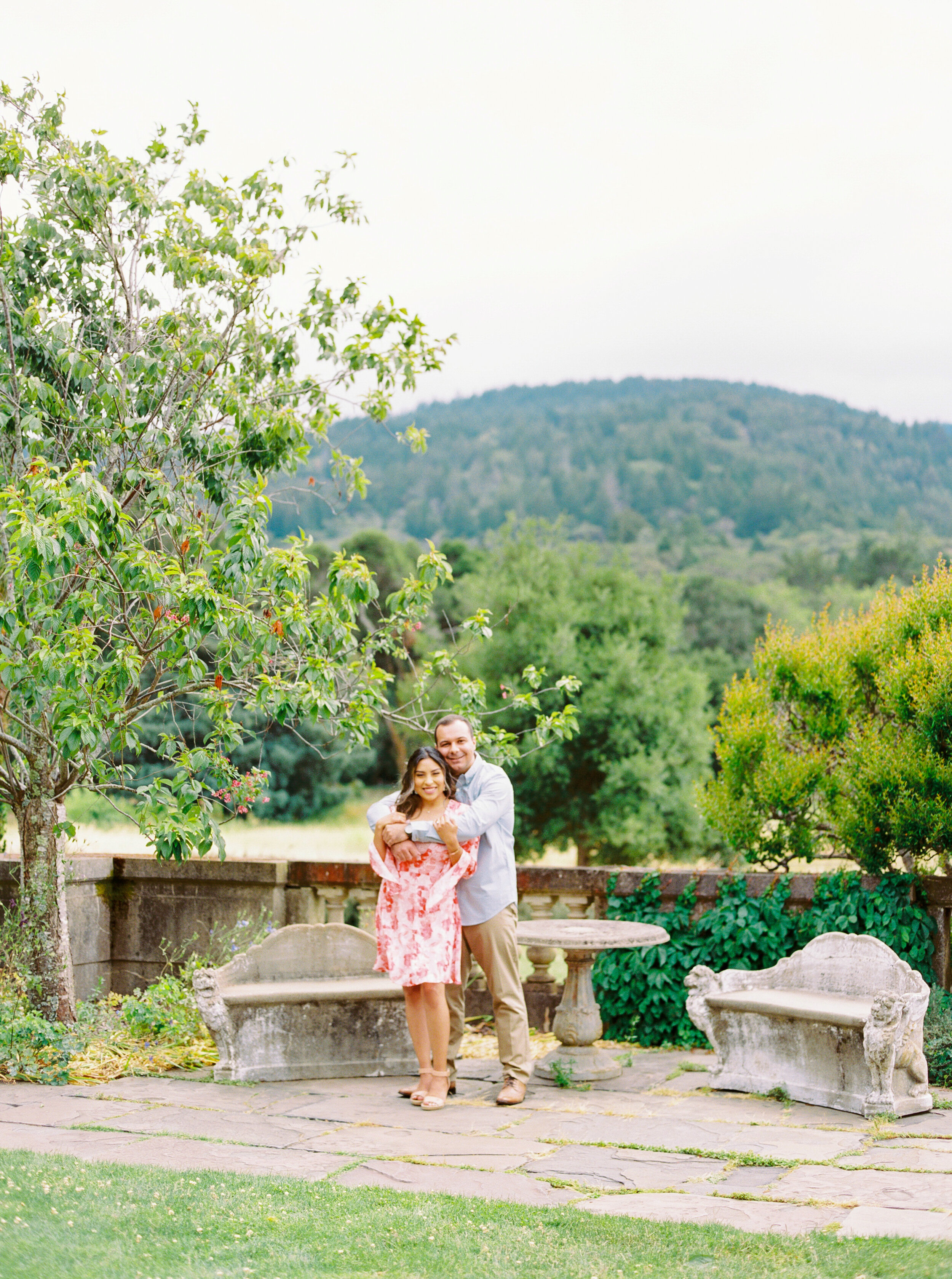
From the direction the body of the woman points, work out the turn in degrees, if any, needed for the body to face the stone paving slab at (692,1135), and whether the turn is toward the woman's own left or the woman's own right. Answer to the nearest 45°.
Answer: approximately 45° to the woman's own left

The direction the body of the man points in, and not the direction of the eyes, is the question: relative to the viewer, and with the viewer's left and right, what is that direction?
facing the viewer and to the left of the viewer

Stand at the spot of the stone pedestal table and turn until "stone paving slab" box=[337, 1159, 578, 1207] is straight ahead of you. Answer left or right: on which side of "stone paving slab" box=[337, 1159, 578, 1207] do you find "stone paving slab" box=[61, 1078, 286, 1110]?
right

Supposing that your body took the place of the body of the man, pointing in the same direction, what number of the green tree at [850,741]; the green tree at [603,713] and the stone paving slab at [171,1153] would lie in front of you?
1

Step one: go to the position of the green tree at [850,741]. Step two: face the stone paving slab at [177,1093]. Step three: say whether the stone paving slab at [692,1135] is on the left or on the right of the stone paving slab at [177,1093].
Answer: left

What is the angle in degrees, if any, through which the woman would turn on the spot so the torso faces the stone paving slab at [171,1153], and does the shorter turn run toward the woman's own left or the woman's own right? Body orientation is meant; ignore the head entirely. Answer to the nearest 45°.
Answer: approximately 45° to the woman's own right

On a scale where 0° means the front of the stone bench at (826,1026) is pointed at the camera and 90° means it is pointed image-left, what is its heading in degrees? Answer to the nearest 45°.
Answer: approximately 45°

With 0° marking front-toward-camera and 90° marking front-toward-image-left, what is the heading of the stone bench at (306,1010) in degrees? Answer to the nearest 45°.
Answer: approximately 0°

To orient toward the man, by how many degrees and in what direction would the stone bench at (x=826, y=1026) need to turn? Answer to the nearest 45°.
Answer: approximately 45° to its right

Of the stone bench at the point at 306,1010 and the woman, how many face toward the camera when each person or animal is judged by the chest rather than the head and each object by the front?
2

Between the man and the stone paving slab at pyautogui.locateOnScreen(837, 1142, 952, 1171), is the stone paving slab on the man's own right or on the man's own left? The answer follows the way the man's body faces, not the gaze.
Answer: on the man's own left
